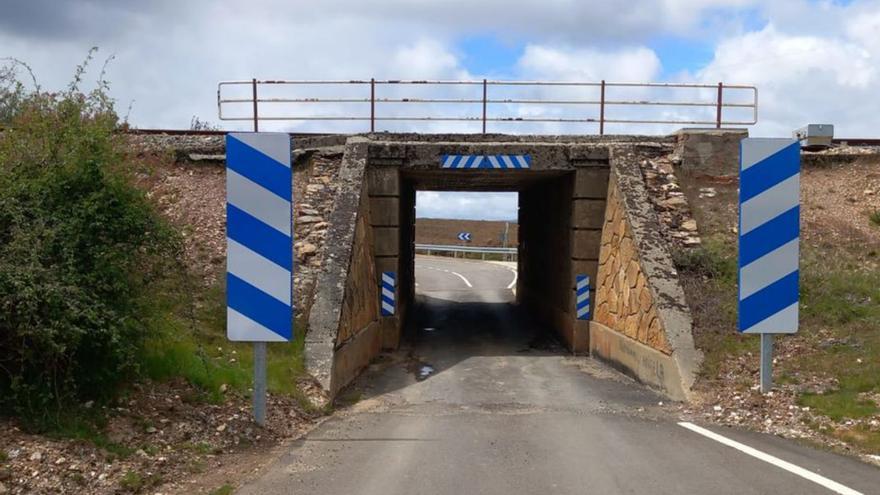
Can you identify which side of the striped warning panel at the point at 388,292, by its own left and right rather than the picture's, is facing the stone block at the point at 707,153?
left

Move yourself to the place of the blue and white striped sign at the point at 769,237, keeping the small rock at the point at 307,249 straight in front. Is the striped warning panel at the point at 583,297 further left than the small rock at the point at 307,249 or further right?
right

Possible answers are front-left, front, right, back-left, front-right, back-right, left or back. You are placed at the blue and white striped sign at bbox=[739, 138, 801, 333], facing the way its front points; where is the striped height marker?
back-right

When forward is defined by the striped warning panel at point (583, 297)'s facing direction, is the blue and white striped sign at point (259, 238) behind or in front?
in front

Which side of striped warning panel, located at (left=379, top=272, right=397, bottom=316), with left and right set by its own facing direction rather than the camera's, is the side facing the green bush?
front

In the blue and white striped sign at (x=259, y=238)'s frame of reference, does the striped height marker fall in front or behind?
behind

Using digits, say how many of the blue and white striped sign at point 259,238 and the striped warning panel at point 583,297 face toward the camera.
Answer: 2

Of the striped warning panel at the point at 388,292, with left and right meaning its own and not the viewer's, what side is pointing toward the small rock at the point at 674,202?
left

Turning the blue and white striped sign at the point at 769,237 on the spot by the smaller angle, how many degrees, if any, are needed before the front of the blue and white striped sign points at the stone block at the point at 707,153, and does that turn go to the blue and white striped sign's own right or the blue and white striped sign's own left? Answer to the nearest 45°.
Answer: approximately 180°
